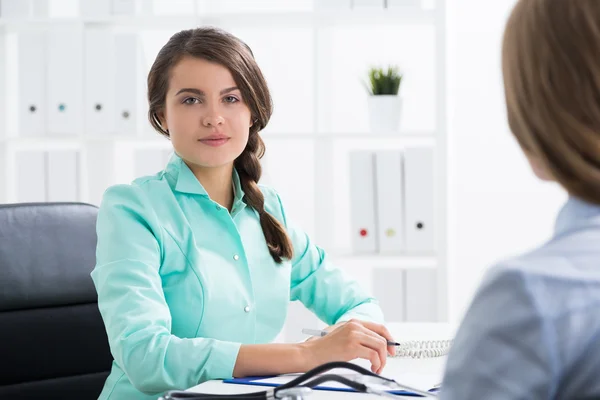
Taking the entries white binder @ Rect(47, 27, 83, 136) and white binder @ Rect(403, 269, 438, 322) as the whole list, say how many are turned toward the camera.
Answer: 2

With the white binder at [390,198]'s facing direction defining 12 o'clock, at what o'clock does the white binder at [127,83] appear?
the white binder at [127,83] is roughly at 3 o'clock from the white binder at [390,198].

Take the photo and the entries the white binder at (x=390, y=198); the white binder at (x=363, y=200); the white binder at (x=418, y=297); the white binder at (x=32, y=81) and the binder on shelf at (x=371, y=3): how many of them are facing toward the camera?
5

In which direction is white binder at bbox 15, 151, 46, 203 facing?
toward the camera

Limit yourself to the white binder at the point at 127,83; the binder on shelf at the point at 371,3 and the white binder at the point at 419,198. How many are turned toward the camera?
3

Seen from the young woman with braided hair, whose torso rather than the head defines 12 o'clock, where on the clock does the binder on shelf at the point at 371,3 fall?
The binder on shelf is roughly at 8 o'clock from the young woman with braided hair.

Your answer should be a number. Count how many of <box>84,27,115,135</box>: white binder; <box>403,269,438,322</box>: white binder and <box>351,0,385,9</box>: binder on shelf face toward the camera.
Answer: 3

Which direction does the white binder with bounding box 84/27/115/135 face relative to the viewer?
toward the camera

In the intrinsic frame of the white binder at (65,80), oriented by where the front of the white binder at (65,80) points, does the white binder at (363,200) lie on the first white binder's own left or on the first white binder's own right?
on the first white binder's own left

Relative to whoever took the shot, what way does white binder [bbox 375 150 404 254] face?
facing the viewer

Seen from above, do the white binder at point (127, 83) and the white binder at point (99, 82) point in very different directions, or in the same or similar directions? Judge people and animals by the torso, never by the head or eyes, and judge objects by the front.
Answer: same or similar directions

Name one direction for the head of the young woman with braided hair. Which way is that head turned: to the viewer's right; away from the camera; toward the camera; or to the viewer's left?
toward the camera
